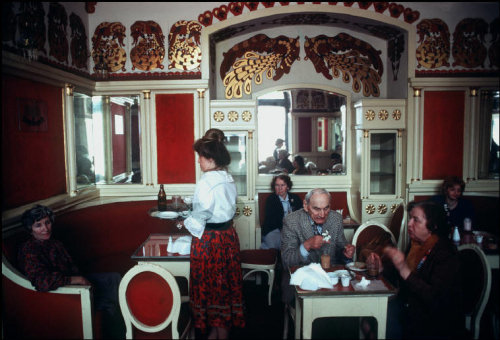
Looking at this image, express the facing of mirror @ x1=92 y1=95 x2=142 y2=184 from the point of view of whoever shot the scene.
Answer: facing the viewer

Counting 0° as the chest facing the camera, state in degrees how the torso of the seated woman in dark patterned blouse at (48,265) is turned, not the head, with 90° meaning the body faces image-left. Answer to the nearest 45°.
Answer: approximately 315°

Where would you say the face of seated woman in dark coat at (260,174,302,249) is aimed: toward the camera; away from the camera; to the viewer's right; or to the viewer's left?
toward the camera

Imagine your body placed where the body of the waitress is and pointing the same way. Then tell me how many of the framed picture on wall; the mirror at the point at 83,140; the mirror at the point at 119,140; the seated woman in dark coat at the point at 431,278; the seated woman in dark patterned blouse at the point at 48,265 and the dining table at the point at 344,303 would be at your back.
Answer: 2

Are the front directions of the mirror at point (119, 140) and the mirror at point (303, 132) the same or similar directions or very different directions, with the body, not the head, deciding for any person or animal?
same or similar directions

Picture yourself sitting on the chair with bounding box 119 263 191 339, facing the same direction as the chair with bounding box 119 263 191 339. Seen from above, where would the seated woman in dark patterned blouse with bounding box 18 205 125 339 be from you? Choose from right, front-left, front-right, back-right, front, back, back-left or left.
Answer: front-left

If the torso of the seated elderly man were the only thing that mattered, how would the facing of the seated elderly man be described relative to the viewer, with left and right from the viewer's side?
facing the viewer and to the right of the viewer

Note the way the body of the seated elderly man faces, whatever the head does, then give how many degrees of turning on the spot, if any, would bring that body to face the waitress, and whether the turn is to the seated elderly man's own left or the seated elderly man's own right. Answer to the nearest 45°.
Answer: approximately 135° to the seated elderly man's own right

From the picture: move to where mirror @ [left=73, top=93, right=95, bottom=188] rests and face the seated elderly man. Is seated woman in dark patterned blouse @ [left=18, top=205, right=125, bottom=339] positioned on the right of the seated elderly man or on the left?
right

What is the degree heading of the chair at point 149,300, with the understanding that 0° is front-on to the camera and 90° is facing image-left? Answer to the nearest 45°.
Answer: approximately 180°

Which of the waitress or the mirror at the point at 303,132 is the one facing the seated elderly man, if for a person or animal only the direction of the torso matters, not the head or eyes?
the mirror

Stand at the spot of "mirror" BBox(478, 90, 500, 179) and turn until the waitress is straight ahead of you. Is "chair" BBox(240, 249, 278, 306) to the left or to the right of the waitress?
right

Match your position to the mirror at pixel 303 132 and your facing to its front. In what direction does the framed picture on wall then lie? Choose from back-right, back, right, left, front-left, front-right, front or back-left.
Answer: front-right

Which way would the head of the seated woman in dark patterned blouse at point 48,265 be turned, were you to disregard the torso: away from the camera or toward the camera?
toward the camera
